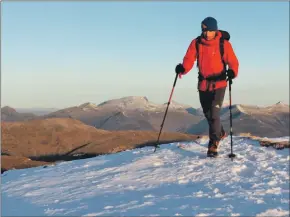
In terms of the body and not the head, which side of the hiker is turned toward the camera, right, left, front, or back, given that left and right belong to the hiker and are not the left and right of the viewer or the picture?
front
